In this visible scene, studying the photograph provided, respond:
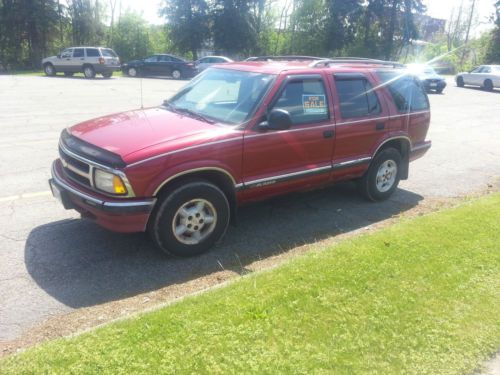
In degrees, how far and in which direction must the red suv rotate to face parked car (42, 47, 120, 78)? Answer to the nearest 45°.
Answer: approximately 135° to its right

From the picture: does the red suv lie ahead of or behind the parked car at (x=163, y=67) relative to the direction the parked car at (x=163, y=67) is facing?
behind

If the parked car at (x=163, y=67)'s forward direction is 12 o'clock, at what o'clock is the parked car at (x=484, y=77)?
the parked car at (x=484, y=77) is roughly at 5 o'clock from the parked car at (x=163, y=67).

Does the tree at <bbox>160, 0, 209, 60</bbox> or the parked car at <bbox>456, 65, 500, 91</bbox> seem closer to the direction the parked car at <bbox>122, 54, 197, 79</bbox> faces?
the tree

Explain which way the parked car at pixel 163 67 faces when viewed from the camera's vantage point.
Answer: facing away from the viewer and to the left of the viewer

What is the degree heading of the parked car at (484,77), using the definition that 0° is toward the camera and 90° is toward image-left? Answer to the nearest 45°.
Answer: approximately 135°

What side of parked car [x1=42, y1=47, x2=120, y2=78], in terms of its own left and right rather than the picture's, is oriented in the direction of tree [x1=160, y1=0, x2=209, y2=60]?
right

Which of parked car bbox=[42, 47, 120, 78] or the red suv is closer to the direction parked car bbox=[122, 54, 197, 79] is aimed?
the parked car

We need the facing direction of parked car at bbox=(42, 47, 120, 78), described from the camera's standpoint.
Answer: facing away from the viewer and to the left of the viewer
